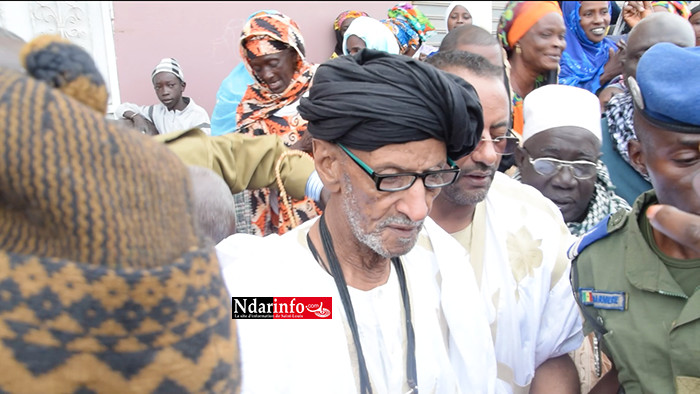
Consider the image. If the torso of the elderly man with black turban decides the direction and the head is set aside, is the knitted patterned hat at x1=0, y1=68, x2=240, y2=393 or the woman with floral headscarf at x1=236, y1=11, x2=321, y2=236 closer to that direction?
the knitted patterned hat

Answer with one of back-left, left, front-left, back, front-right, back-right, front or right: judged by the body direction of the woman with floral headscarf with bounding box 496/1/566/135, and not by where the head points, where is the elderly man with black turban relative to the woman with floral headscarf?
front-right

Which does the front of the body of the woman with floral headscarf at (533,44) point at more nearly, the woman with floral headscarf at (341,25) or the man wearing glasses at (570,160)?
the man wearing glasses

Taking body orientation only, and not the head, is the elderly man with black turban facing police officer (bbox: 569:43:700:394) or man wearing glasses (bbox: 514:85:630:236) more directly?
the police officer

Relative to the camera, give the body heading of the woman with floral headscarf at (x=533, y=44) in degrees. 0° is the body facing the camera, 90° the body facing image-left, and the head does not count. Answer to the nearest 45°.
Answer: approximately 315°

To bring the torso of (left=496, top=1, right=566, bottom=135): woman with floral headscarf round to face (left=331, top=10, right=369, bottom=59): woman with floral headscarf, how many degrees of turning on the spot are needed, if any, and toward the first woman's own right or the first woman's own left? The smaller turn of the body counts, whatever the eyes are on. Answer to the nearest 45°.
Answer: approximately 135° to the first woman's own right

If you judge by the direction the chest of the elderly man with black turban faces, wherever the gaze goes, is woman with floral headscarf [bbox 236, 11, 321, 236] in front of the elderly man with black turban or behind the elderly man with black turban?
behind

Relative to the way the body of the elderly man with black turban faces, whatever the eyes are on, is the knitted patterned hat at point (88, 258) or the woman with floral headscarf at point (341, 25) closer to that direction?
the knitted patterned hat

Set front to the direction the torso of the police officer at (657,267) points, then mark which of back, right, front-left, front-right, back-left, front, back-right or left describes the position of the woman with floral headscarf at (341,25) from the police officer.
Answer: back

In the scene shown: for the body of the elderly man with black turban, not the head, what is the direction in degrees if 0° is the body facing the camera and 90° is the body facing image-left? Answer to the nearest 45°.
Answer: approximately 315°
